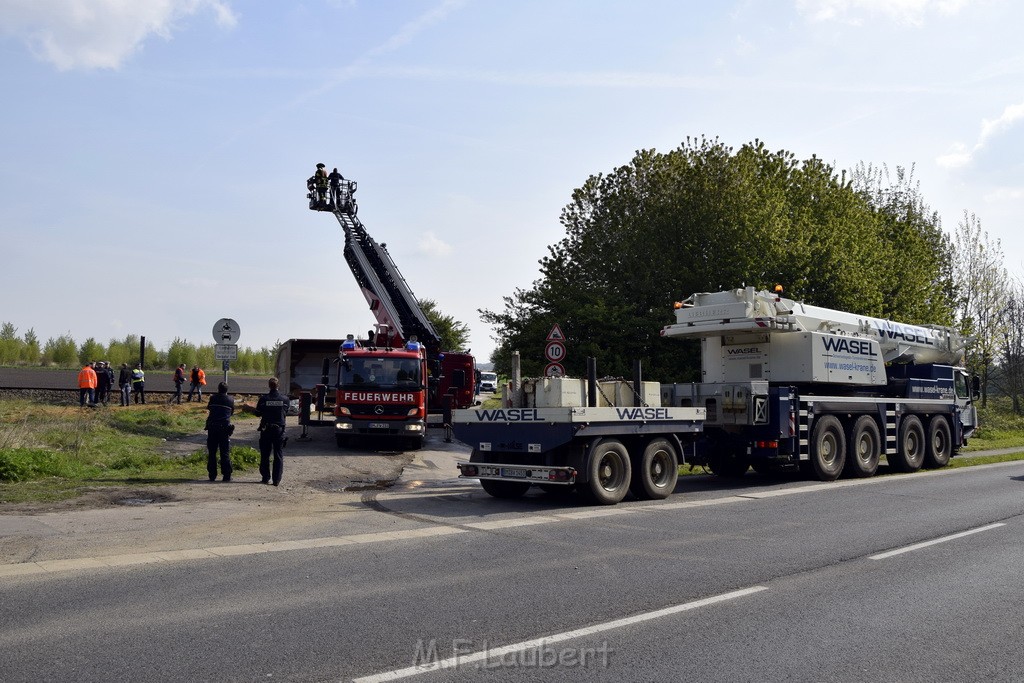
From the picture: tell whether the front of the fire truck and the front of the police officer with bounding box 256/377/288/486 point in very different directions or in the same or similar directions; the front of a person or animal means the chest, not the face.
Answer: very different directions

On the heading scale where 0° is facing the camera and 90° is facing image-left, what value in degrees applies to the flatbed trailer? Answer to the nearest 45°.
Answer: approximately 225°

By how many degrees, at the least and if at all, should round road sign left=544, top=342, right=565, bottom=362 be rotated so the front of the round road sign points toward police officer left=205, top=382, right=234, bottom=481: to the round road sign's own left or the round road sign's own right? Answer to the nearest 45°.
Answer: approximately 45° to the round road sign's own right

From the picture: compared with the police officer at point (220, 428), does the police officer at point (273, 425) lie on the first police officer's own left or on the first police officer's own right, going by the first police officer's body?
on the first police officer's own right

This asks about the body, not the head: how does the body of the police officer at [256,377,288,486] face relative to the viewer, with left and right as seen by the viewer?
facing away from the viewer

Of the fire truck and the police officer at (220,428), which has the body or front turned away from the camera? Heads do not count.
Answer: the police officer

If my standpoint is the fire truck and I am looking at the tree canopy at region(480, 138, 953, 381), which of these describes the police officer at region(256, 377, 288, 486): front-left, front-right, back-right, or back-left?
back-right

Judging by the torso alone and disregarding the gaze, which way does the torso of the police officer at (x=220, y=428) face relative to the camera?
away from the camera

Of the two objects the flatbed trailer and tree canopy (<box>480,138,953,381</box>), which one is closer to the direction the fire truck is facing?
the flatbed trailer

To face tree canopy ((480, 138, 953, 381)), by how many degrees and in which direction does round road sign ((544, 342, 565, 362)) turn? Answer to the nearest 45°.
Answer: approximately 180°

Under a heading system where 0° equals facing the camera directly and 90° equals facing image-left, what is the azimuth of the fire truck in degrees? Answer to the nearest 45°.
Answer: approximately 0°

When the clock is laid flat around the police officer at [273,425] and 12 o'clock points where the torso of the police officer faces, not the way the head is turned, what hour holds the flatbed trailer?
The flatbed trailer is roughly at 4 o'clock from the police officer.

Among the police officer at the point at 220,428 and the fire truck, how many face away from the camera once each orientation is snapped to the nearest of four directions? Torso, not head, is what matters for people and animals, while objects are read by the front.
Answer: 1

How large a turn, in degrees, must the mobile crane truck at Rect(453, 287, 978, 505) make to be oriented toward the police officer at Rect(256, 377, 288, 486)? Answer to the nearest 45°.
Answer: approximately 180°

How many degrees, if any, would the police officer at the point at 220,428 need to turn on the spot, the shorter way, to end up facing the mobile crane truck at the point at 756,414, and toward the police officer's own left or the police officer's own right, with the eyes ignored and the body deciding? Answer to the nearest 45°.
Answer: approximately 90° to the police officer's own right
